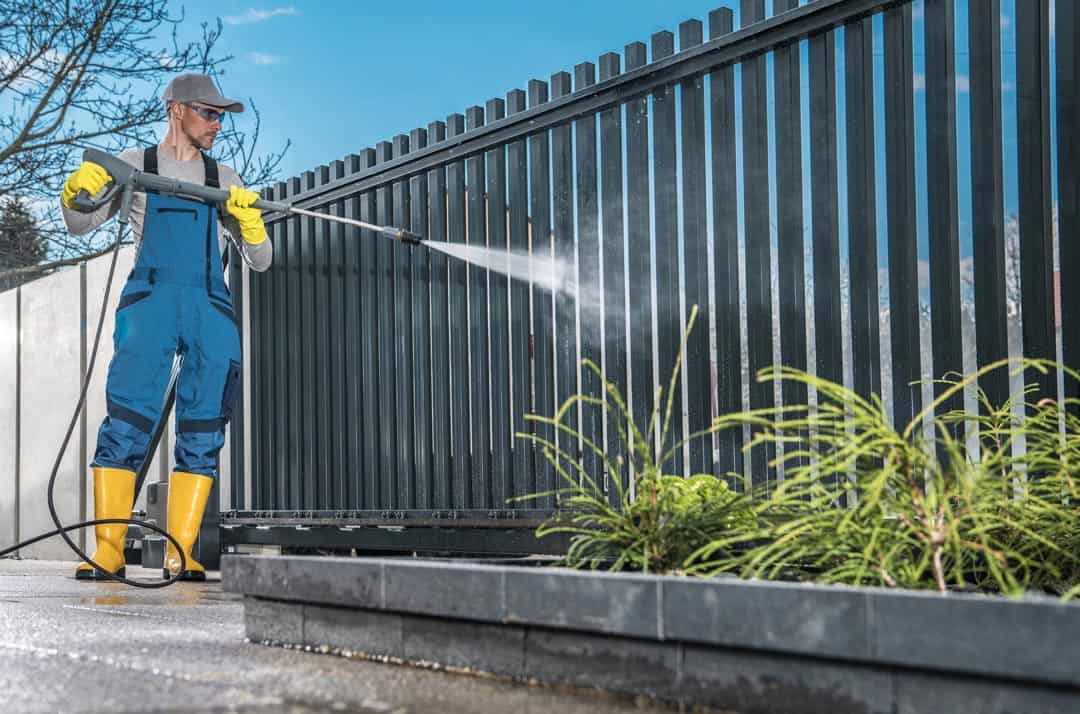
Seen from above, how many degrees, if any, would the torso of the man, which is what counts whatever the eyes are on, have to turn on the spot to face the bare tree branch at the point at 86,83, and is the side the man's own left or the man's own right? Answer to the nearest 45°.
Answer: approximately 180°

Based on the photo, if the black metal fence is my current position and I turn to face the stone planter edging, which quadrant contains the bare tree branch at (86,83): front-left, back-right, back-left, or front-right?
back-right

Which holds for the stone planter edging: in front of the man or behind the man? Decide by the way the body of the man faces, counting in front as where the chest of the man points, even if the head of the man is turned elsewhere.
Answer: in front

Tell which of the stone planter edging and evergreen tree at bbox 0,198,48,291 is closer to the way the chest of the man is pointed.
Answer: the stone planter edging

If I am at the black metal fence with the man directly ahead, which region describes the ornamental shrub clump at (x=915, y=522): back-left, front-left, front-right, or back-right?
back-left

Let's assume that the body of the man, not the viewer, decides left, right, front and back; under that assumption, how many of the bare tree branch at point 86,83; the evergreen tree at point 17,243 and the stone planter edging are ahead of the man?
1

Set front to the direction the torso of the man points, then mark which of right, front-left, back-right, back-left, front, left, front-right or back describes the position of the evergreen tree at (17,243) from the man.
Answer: back

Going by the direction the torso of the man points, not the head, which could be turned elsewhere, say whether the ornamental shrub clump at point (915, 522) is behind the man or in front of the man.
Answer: in front
